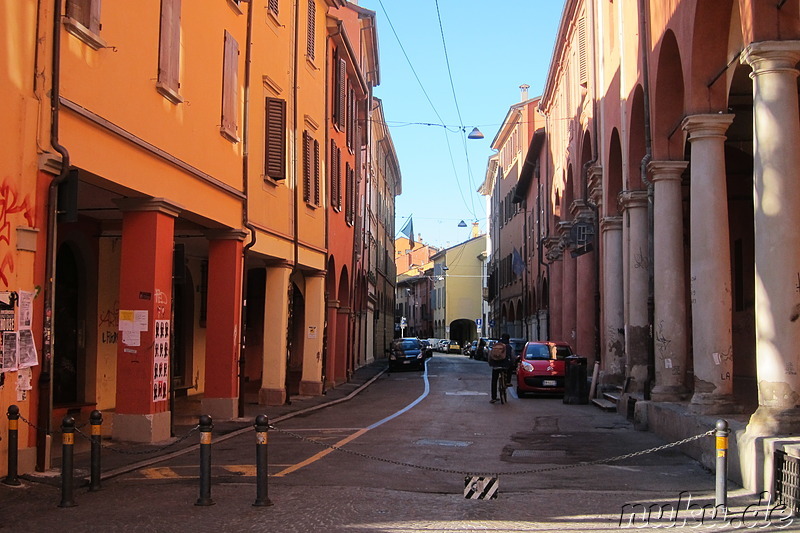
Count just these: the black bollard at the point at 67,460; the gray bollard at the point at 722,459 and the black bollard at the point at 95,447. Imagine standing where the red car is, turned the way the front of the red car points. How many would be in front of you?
3

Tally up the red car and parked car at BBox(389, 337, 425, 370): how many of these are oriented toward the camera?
2

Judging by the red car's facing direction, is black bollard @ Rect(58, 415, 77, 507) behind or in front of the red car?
in front

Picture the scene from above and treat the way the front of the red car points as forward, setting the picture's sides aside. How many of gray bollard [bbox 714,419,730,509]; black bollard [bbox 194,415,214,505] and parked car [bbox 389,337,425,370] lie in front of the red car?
2

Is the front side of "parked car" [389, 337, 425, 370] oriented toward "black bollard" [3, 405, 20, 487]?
yes

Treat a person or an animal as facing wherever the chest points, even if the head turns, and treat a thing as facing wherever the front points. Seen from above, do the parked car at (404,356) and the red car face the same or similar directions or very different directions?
same or similar directions

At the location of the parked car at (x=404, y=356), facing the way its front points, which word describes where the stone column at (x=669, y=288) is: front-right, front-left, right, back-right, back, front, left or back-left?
front

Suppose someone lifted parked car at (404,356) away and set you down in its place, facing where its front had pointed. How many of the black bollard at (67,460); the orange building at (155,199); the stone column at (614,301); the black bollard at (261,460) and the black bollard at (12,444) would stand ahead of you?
5

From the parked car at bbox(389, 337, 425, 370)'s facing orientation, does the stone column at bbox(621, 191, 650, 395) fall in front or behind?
in front

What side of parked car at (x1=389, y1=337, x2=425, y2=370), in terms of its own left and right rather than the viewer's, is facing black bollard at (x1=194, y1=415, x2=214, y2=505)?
front

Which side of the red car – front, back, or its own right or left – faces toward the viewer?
front

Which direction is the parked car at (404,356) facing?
toward the camera

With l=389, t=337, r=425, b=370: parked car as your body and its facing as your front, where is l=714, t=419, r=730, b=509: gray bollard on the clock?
The gray bollard is roughly at 12 o'clock from the parked car.

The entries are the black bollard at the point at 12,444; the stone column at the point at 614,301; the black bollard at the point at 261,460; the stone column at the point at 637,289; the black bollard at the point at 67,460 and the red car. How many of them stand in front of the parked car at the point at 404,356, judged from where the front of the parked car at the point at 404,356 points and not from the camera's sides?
6

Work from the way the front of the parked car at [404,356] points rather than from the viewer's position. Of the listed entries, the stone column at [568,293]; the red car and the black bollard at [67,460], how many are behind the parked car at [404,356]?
0
